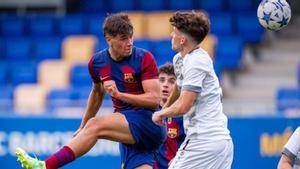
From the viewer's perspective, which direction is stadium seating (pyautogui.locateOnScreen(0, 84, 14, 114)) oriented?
toward the camera

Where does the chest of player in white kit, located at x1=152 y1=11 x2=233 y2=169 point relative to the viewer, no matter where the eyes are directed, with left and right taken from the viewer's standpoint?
facing to the left of the viewer

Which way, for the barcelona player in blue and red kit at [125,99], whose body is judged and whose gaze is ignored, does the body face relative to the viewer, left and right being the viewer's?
facing the viewer and to the left of the viewer

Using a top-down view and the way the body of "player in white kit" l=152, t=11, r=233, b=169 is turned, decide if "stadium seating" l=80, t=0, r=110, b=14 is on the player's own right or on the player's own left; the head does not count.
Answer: on the player's own right

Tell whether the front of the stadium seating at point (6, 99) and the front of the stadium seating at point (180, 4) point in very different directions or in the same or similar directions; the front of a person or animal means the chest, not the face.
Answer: same or similar directions

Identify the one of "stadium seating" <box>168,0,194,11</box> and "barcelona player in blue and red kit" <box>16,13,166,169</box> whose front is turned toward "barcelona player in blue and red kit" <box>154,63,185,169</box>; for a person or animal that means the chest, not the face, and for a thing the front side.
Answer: the stadium seating

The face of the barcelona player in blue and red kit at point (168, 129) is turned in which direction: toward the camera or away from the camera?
toward the camera

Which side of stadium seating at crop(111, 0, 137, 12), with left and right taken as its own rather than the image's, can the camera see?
front

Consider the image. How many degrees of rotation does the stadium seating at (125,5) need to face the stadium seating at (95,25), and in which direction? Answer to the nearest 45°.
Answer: approximately 45° to its right
